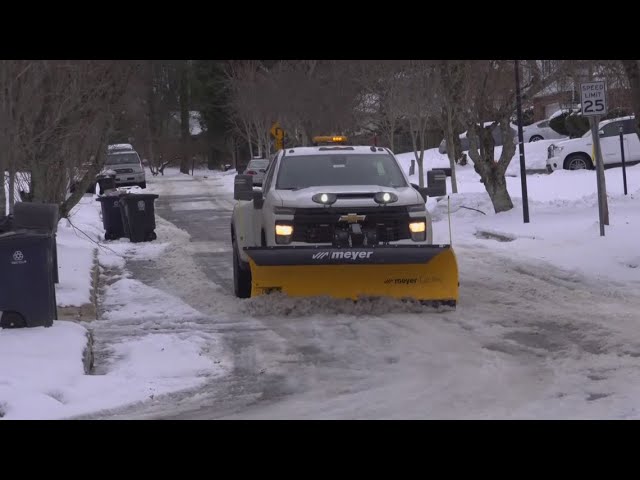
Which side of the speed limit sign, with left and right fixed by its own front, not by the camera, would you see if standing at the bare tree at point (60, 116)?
right

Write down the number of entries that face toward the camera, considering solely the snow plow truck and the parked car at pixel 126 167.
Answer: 2

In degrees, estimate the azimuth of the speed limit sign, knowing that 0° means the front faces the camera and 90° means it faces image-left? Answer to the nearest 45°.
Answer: approximately 0°

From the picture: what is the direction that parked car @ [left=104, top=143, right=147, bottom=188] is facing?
toward the camera

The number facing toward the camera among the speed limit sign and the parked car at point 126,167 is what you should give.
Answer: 2

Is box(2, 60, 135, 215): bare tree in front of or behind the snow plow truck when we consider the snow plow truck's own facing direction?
behind

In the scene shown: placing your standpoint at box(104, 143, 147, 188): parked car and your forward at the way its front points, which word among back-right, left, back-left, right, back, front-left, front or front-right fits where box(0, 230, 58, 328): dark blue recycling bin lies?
front

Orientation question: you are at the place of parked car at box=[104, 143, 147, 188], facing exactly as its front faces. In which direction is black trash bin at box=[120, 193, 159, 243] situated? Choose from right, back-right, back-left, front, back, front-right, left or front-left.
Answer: front

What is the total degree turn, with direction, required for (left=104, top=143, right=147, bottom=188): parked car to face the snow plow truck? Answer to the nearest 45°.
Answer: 0° — it already faces it

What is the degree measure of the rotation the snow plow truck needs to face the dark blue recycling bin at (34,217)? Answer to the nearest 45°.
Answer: approximately 45° to its right

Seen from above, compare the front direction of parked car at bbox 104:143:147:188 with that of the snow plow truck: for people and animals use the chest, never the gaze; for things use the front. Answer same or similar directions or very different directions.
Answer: same or similar directions

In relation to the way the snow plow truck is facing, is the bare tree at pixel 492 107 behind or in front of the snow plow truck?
behind
